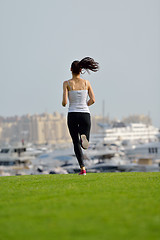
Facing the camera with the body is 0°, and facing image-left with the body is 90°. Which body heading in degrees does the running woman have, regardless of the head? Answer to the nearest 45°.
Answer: approximately 180°

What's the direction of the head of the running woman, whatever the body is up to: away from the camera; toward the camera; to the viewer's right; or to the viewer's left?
away from the camera
